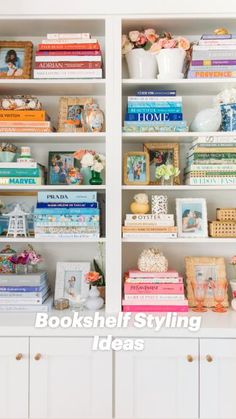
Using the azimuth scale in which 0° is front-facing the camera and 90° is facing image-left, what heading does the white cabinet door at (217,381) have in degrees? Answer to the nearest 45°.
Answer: approximately 0°

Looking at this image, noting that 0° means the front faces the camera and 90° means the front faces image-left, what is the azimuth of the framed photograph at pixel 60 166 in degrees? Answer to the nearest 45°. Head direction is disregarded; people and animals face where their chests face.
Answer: approximately 0°
